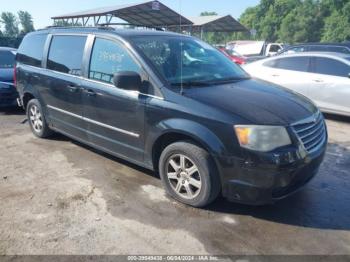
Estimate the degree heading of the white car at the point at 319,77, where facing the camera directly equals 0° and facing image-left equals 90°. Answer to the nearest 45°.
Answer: approximately 315°

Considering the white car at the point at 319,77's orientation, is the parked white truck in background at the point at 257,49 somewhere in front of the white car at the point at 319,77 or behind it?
behind

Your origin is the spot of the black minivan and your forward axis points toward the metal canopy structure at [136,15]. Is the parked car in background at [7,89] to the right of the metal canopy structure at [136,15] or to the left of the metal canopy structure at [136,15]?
left

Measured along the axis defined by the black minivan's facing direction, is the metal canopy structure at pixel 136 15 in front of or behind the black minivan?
behind

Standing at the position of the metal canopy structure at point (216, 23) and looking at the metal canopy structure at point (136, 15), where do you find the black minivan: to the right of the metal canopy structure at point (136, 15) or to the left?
left

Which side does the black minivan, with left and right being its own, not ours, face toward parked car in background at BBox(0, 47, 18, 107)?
back

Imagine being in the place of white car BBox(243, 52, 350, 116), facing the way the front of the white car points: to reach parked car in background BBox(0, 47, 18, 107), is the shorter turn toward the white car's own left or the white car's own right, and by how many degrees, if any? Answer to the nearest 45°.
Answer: approximately 135° to the white car's own right
